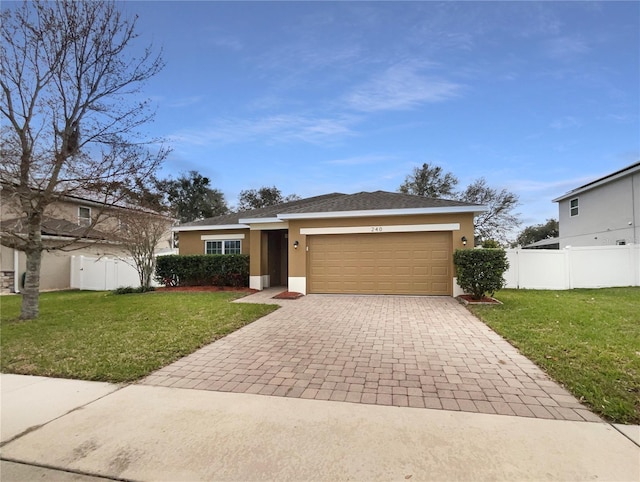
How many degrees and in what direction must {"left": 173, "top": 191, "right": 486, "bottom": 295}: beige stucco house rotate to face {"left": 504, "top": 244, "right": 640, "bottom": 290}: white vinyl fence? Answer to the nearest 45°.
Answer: approximately 90° to its left

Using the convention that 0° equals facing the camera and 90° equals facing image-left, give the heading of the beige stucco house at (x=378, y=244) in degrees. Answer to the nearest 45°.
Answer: approximately 0°

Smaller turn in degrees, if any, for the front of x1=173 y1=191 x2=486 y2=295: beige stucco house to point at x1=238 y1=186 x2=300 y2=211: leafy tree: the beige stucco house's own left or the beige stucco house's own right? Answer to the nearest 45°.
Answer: approximately 180°

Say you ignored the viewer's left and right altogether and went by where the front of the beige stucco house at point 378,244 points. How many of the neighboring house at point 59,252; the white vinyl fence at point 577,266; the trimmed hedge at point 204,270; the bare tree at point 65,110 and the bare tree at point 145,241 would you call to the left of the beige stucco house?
1

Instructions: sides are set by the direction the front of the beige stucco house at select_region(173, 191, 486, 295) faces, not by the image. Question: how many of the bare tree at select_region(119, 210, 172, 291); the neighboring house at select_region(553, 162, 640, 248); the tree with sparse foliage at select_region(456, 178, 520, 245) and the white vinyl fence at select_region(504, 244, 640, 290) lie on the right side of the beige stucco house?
1

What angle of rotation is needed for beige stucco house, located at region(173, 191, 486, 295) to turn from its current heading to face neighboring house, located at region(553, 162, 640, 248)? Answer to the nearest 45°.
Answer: approximately 135° to its left

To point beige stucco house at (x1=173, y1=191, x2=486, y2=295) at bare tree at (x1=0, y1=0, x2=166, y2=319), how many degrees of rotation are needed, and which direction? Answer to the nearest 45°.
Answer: approximately 45° to its right

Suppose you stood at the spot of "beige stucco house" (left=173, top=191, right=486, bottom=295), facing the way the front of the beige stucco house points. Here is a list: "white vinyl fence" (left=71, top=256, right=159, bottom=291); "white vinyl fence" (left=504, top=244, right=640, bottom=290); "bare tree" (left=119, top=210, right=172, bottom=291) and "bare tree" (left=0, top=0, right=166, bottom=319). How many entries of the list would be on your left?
1

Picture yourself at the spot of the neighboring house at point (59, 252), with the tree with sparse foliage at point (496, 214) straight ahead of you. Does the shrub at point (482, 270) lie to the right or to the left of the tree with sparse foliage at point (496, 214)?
right

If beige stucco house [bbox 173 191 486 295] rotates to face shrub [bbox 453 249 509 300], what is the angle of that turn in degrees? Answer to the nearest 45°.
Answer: approximately 45° to its left

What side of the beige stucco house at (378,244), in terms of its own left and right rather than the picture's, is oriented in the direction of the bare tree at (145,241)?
right

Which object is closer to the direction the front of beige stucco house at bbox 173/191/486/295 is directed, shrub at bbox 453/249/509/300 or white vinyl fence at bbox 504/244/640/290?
the shrub

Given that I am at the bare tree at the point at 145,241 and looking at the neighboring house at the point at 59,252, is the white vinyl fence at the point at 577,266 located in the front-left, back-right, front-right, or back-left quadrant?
back-right

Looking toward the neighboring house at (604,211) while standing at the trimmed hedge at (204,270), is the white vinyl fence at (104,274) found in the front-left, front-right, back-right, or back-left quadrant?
back-left
